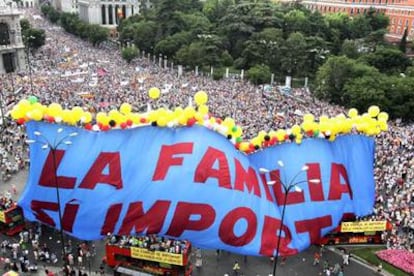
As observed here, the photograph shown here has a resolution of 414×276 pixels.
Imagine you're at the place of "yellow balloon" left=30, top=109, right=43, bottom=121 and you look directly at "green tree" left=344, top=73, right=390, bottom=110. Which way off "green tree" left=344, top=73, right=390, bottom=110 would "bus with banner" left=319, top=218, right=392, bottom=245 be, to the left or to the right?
right

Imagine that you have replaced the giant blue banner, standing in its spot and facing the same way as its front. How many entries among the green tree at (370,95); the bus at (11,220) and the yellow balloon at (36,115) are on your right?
2

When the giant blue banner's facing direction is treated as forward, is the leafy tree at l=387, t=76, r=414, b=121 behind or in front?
behind

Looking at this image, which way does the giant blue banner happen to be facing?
toward the camera
